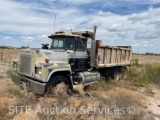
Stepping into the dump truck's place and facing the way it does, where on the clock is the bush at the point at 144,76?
The bush is roughly at 6 o'clock from the dump truck.

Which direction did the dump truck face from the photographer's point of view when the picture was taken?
facing the viewer and to the left of the viewer
